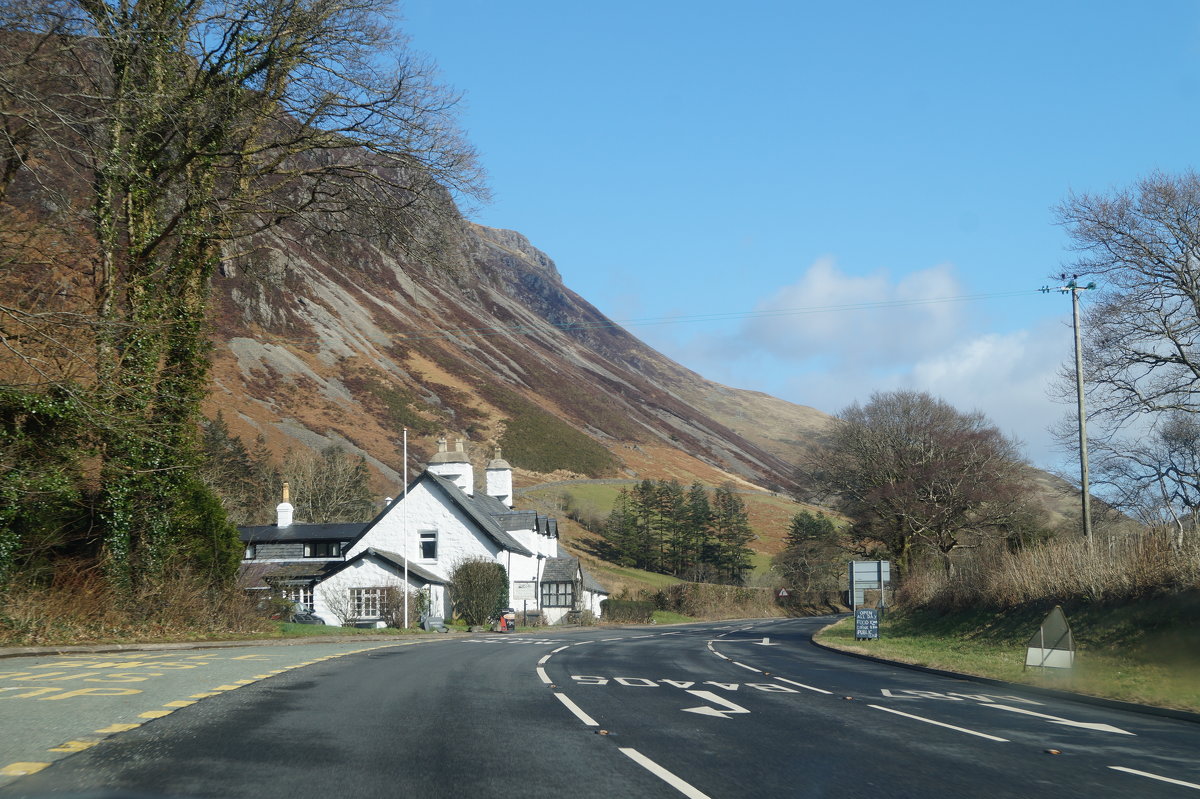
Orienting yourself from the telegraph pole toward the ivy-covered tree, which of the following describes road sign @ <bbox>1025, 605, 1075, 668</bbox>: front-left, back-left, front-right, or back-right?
front-left

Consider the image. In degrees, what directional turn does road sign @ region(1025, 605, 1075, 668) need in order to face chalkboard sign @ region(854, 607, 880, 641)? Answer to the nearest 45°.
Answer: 0° — it already faces it

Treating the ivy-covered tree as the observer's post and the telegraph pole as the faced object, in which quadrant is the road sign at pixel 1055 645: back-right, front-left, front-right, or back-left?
front-right

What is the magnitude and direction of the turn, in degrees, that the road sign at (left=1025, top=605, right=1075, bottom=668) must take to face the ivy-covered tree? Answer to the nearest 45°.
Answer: approximately 90° to its left

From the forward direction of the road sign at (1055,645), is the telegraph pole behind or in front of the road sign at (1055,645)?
in front

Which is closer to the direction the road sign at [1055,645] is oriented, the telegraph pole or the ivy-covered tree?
the telegraph pole

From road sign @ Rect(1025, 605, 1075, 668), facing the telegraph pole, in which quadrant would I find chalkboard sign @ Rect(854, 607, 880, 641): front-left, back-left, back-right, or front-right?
front-left

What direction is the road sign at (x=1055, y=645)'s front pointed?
away from the camera
